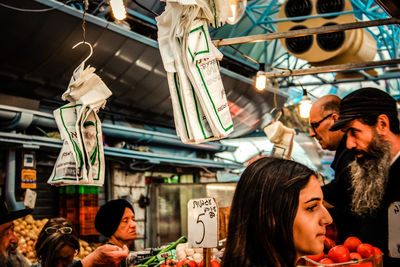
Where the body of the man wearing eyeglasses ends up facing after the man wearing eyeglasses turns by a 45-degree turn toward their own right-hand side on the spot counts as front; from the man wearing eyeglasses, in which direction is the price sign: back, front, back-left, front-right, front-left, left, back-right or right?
left

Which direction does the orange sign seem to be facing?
toward the camera

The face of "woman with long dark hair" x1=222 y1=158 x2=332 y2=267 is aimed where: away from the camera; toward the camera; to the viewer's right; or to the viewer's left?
to the viewer's right

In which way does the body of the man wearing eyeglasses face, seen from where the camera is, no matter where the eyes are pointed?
to the viewer's left

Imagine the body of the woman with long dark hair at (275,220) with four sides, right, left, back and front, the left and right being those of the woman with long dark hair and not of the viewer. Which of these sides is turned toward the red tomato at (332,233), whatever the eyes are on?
front

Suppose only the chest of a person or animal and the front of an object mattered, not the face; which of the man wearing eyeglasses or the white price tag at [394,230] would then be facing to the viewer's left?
the man wearing eyeglasses

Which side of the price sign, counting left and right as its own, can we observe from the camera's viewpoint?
front

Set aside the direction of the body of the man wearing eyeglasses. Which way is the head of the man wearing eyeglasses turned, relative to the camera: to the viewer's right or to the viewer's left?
to the viewer's left

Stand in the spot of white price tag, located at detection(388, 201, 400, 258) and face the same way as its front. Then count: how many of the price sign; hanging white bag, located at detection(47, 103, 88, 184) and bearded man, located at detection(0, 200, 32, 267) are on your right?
3
